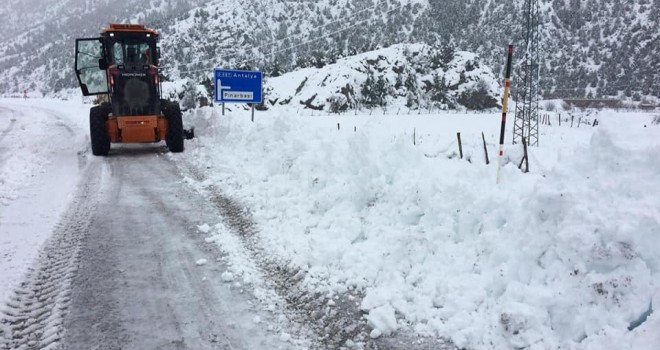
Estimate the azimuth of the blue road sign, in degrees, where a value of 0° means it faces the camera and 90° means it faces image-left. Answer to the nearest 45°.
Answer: approximately 0°

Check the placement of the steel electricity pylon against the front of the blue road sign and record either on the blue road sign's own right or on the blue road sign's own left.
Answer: on the blue road sign's own left

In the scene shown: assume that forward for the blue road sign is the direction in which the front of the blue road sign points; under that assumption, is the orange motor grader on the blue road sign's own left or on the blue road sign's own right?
on the blue road sign's own right

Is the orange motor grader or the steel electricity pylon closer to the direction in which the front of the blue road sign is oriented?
the orange motor grader
